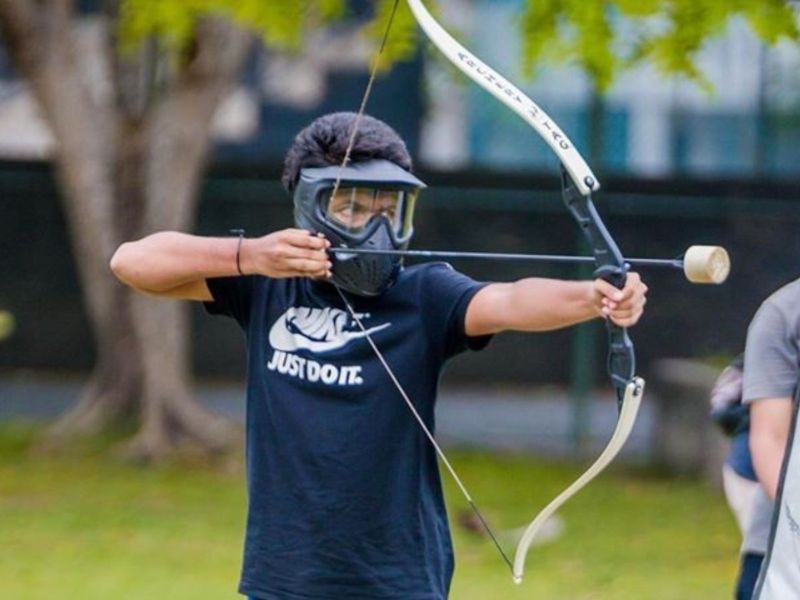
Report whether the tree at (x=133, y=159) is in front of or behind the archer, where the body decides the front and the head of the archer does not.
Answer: behind

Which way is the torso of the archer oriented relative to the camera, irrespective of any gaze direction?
toward the camera

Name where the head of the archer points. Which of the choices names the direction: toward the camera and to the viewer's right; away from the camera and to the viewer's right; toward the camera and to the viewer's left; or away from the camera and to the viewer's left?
toward the camera and to the viewer's right
